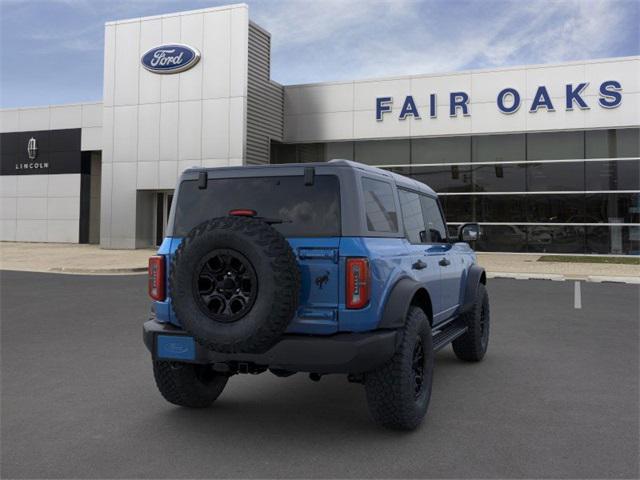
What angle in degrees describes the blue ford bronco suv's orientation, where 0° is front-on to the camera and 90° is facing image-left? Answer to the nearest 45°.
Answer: approximately 225°
